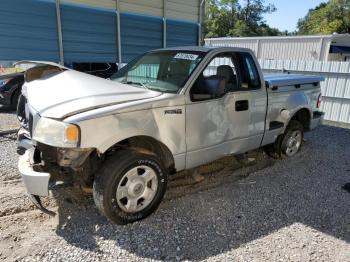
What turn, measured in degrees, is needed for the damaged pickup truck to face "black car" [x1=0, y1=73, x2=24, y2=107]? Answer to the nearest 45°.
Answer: approximately 90° to its right

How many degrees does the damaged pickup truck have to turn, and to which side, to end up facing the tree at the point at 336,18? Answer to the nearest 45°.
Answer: approximately 180°

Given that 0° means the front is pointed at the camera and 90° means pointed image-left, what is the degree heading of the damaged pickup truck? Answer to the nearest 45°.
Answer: approximately 45°

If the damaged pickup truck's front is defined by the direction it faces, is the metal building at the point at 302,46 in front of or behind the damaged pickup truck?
behind
